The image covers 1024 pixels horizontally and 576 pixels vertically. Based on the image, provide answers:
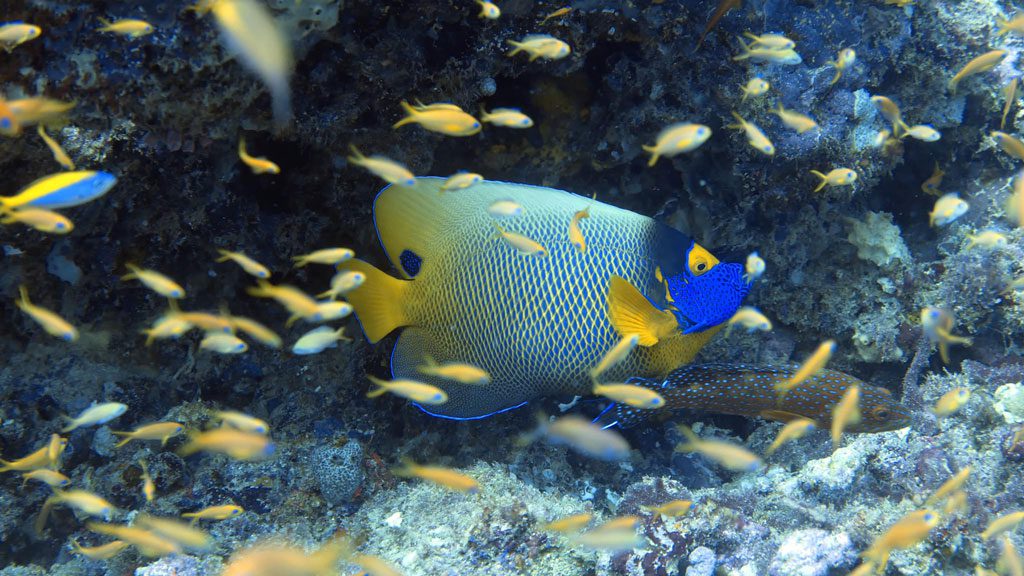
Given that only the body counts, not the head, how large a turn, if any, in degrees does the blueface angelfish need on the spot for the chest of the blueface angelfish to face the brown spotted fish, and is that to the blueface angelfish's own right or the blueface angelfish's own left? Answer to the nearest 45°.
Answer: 0° — it already faces it

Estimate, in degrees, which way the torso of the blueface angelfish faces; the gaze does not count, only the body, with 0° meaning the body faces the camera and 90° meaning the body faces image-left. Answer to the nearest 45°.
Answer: approximately 270°

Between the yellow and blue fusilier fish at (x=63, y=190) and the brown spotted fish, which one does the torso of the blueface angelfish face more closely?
the brown spotted fish

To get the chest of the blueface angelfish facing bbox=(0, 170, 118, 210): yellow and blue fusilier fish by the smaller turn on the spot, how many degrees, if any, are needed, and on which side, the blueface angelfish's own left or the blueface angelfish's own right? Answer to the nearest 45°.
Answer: approximately 135° to the blueface angelfish's own right

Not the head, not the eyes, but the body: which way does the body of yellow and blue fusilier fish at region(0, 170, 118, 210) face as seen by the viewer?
to the viewer's right

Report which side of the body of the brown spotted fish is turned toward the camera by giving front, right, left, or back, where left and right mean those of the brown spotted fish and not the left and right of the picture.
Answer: right

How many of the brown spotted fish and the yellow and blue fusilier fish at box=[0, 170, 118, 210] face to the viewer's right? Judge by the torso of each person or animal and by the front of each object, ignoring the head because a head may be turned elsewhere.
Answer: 2

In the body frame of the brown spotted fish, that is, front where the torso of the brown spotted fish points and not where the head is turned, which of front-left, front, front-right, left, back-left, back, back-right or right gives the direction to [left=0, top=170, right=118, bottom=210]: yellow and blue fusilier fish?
back-right
